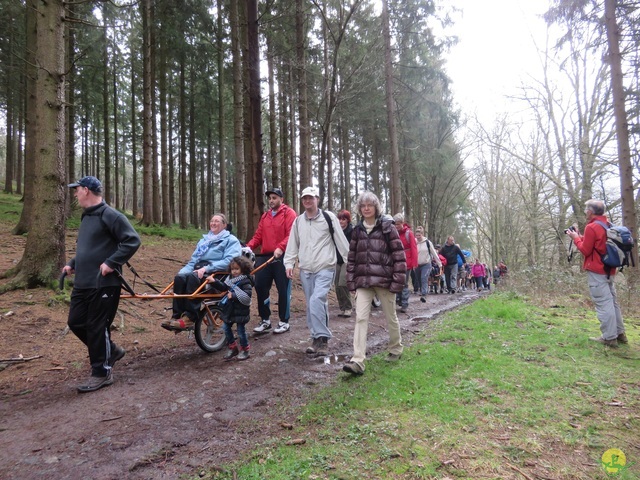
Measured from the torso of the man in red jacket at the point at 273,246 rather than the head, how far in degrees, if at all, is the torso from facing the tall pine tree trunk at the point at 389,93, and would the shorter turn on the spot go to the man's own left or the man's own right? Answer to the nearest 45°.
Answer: approximately 180°

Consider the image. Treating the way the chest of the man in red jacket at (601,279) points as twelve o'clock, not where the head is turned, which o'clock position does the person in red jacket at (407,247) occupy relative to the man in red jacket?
The person in red jacket is roughly at 1 o'clock from the man in red jacket.

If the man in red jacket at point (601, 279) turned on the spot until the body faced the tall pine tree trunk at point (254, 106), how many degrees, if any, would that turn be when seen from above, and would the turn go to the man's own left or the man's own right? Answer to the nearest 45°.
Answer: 0° — they already face it

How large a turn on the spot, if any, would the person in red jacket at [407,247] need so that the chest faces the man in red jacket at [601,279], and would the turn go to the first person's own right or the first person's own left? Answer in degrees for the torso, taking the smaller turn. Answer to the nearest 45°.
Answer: approximately 90° to the first person's own left

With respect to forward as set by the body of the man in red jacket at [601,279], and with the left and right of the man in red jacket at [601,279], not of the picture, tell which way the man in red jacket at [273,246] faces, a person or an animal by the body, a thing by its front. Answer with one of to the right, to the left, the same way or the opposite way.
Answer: to the left

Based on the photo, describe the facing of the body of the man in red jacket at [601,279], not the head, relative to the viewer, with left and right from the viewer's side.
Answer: facing to the left of the viewer

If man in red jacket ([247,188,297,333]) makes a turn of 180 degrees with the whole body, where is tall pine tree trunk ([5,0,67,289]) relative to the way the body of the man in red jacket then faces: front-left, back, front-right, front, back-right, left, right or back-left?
back-left

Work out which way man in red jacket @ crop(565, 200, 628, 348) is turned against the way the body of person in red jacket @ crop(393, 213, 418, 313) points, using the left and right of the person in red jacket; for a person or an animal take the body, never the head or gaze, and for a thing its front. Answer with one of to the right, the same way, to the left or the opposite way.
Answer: to the right

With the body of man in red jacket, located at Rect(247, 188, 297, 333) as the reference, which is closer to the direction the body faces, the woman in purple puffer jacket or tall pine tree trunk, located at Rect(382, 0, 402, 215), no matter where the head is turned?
the woman in purple puffer jacket

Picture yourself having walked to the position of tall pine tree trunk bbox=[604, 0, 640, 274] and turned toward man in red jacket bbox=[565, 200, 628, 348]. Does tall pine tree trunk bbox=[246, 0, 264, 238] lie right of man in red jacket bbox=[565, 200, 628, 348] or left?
right

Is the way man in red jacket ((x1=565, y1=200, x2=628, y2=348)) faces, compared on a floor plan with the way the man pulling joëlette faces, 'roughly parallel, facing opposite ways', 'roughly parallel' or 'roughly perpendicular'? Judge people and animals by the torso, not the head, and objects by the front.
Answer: roughly perpendicular
